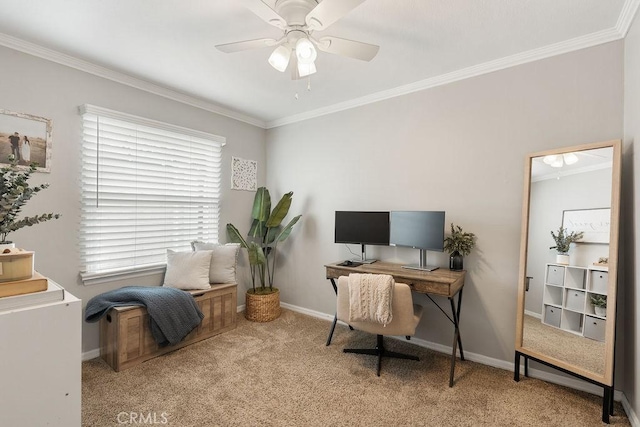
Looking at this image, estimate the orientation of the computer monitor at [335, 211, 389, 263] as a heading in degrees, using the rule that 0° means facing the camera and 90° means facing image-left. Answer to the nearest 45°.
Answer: approximately 0°

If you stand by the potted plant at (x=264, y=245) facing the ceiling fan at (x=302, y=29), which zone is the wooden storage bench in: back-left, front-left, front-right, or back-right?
front-right

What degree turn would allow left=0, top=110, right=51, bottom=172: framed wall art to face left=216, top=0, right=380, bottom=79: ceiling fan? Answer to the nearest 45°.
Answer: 0° — it already faces it

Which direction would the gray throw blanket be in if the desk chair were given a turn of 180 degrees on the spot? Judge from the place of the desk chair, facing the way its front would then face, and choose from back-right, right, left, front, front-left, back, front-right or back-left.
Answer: front-right

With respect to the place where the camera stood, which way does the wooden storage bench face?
facing the viewer and to the right of the viewer

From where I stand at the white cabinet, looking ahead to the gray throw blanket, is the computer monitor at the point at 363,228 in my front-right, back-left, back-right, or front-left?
front-right

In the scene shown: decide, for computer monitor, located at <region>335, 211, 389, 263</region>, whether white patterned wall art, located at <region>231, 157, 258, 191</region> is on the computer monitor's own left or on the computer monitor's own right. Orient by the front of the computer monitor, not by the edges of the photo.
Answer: on the computer monitor's own right

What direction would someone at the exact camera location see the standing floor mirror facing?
facing the viewer and to the left of the viewer

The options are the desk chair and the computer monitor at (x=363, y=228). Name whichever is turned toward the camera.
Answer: the computer monitor

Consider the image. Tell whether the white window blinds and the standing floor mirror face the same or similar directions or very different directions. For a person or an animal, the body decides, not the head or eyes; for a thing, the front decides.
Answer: very different directions

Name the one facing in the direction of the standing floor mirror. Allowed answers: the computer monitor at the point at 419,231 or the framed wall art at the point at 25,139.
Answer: the framed wall art

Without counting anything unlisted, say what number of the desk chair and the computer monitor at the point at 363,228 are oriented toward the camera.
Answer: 1

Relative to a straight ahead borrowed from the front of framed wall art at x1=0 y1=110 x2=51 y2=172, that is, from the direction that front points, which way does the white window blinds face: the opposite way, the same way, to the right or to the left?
the same way
